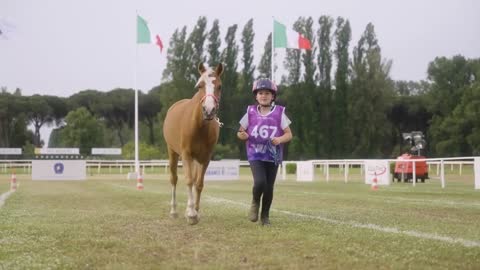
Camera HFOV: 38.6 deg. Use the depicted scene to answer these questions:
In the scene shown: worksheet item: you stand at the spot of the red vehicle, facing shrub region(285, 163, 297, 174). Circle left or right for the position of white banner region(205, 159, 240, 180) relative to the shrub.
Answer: left

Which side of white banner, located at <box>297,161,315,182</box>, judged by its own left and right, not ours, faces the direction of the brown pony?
front

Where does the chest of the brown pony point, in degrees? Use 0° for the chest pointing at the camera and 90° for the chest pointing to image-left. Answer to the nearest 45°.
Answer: approximately 315°

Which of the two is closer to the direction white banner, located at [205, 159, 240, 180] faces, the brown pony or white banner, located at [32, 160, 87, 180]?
the brown pony

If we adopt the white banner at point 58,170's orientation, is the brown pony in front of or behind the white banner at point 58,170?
in front
